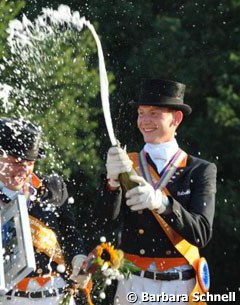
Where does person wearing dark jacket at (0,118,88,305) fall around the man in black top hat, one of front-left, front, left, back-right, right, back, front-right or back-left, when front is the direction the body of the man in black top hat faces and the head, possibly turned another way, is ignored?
front-right

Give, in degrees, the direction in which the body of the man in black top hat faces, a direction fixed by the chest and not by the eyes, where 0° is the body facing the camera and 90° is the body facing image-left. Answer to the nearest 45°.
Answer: approximately 45°

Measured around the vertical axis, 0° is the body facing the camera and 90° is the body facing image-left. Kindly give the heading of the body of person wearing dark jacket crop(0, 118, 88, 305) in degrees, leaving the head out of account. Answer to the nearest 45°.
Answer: approximately 45°

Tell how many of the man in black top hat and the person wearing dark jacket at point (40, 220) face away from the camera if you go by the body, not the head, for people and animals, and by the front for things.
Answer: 0

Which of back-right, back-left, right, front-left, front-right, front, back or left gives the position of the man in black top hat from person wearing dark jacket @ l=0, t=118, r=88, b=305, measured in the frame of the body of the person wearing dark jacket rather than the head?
back-left
